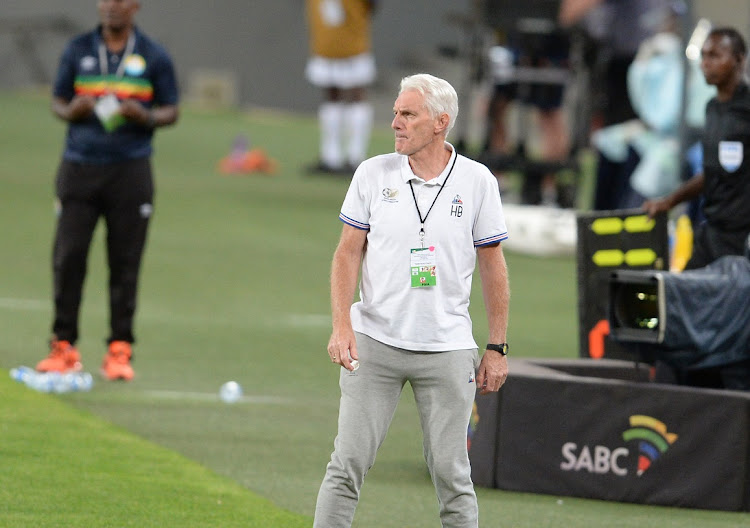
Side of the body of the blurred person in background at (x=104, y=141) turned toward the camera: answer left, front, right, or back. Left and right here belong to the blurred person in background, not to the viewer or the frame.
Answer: front

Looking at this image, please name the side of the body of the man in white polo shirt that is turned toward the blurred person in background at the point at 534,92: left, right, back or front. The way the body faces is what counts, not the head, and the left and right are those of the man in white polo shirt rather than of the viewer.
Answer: back

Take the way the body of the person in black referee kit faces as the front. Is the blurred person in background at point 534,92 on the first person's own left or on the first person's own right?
on the first person's own right

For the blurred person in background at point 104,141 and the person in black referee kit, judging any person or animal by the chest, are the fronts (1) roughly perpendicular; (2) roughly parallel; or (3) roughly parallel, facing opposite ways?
roughly perpendicular

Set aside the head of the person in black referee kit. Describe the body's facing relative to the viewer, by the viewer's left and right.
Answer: facing the viewer and to the left of the viewer

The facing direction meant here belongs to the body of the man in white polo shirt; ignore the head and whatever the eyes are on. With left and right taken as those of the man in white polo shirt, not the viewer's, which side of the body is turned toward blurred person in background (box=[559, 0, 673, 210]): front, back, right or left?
back

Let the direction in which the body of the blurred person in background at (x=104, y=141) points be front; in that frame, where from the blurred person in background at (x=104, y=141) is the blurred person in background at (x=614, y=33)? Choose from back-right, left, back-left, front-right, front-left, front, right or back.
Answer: back-left

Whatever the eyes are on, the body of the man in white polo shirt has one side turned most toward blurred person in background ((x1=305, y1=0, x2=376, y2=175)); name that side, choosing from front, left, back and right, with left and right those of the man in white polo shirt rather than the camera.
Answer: back

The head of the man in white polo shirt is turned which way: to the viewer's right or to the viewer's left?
to the viewer's left

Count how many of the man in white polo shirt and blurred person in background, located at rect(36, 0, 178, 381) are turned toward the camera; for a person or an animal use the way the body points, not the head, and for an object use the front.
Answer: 2

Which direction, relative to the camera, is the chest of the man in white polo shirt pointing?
toward the camera
